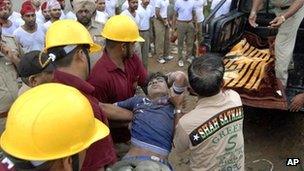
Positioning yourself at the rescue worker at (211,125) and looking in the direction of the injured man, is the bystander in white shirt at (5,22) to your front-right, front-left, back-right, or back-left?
front-right

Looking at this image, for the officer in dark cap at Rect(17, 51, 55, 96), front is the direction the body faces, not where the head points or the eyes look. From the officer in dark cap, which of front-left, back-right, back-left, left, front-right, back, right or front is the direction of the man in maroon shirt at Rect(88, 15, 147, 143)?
front

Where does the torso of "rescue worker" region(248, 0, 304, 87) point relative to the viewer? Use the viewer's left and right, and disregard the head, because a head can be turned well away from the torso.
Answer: facing the viewer and to the left of the viewer

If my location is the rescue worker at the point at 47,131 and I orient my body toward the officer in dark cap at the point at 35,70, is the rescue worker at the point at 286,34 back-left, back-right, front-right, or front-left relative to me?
front-right

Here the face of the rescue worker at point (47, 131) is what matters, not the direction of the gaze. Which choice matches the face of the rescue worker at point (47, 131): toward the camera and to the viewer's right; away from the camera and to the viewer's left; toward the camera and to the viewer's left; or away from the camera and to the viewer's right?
away from the camera and to the viewer's right

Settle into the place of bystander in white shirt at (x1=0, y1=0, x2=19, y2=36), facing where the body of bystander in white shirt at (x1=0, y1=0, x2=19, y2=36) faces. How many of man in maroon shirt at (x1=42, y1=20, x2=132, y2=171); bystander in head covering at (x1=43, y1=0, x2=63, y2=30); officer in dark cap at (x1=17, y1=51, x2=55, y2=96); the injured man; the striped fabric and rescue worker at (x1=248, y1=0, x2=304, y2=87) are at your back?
0

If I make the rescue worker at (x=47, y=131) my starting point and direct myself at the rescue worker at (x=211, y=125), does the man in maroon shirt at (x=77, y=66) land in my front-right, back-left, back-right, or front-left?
front-left

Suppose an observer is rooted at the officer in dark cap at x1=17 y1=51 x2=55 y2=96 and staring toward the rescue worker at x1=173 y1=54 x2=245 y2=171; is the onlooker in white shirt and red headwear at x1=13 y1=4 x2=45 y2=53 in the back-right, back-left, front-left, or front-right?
back-left

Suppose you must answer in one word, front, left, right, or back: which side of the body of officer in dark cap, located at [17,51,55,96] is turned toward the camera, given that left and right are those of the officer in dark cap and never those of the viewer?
right

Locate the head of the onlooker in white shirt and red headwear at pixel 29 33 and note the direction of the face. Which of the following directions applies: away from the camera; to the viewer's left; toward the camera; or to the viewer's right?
toward the camera

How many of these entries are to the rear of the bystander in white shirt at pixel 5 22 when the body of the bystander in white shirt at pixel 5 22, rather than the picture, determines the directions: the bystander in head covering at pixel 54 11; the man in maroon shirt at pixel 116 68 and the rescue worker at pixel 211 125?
0

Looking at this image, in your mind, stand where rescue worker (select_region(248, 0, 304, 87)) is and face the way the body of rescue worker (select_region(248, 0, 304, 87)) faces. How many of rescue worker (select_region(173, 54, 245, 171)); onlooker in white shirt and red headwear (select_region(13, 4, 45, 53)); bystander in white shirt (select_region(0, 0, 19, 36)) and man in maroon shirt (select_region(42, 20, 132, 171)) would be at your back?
0

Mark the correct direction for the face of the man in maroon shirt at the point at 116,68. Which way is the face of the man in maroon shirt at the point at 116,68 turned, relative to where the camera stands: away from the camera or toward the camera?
toward the camera

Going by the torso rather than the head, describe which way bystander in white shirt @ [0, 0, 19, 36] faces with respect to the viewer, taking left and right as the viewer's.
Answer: facing the viewer and to the right of the viewer

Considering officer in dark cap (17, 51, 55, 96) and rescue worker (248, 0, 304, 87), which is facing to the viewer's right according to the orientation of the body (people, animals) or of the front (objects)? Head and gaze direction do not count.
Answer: officer in dark cap (17, 51, 55, 96)
